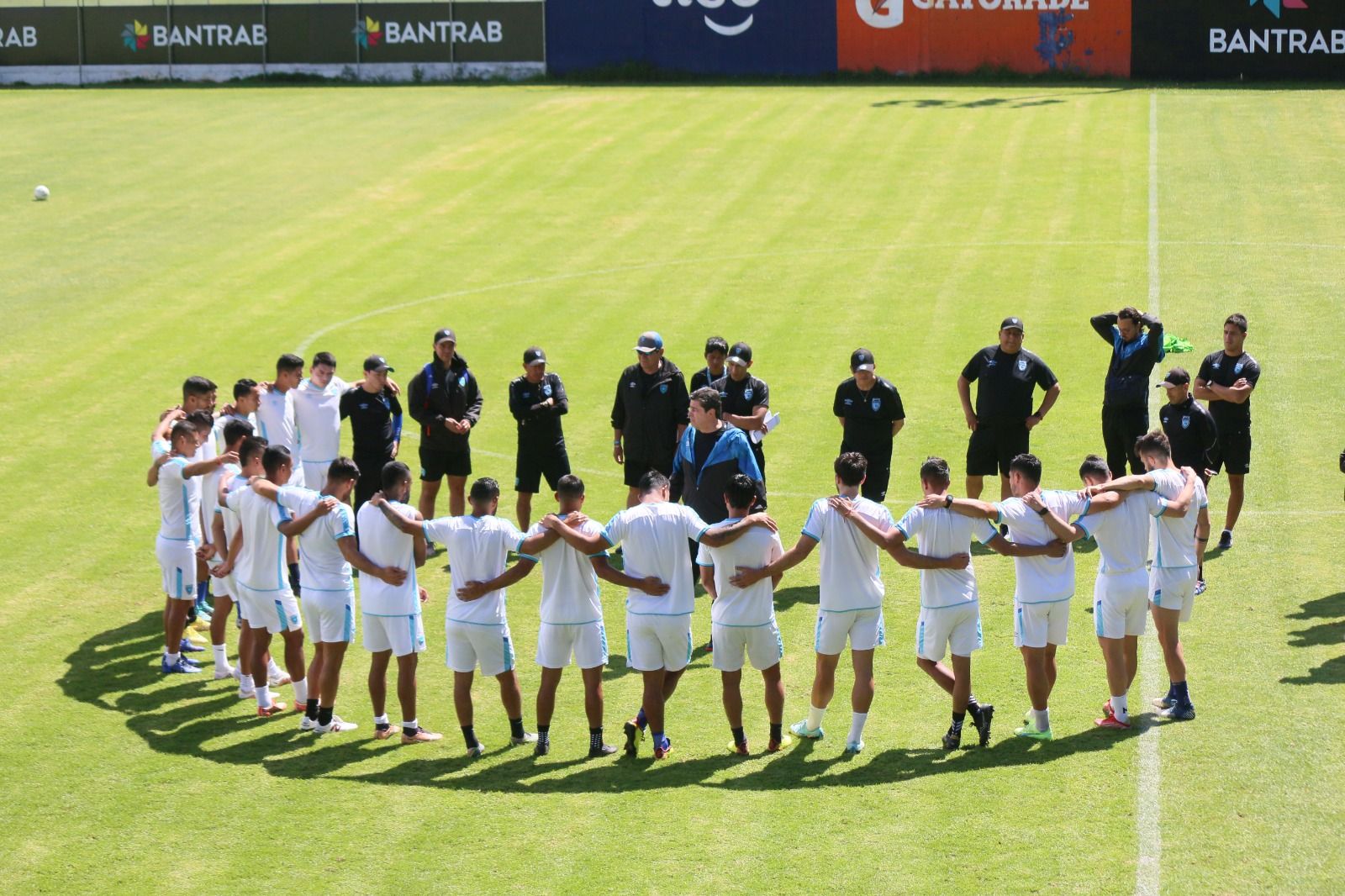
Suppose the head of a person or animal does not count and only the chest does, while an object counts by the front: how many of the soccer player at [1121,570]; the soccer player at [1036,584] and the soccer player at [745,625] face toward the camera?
0

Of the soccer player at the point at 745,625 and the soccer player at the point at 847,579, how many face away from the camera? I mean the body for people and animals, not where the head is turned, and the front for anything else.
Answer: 2

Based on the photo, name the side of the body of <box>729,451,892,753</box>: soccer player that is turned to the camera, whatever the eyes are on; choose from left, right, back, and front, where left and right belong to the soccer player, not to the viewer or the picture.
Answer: back

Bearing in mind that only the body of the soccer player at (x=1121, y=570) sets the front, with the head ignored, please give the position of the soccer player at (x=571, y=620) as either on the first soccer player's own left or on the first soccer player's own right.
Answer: on the first soccer player's own left

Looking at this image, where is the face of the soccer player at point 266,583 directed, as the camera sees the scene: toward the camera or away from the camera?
away from the camera

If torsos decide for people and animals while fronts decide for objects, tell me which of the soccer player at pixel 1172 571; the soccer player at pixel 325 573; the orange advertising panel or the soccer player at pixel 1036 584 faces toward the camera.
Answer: the orange advertising panel

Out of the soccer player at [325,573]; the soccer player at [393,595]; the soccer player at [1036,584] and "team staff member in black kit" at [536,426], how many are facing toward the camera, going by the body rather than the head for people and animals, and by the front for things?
1

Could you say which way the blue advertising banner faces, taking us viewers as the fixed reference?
facing the viewer

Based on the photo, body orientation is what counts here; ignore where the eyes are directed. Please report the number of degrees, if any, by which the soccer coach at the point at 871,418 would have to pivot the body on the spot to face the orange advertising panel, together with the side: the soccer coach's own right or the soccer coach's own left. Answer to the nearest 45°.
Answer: approximately 180°

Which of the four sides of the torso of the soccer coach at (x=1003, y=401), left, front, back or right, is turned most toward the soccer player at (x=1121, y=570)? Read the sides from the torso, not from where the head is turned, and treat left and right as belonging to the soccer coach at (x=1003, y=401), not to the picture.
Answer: front

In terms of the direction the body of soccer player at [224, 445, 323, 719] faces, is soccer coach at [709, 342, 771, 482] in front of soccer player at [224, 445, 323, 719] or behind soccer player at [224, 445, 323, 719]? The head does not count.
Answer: in front

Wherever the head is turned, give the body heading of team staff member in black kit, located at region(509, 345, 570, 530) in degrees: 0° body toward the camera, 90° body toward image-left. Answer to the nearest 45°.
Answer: approximately 0°

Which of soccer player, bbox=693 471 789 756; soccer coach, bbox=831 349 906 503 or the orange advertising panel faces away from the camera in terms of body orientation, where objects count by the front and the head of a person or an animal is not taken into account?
soccer player, bbox=693 471 789 756

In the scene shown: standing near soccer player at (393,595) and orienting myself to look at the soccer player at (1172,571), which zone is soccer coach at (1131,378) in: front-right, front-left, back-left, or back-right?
front-left

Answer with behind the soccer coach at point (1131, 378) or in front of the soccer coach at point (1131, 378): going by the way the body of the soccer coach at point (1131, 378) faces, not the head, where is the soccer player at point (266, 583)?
in front
